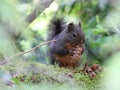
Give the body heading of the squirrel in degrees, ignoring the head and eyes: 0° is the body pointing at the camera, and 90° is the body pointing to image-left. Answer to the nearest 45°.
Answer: approximately 315°
